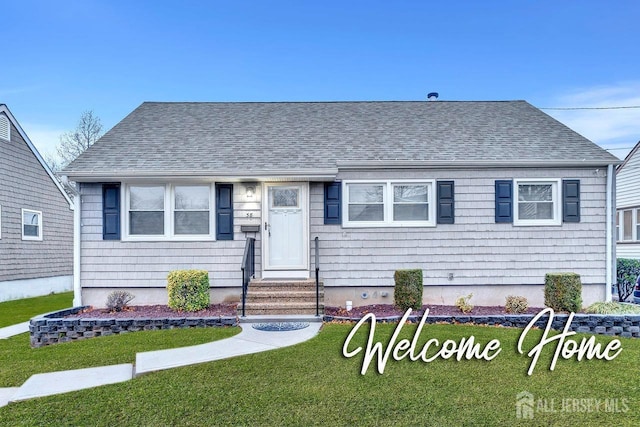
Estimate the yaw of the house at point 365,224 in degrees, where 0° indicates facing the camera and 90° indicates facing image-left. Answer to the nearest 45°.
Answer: approximately 0°

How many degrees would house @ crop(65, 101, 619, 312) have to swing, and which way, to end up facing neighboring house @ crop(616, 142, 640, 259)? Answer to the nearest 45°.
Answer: approximately 135° to its left

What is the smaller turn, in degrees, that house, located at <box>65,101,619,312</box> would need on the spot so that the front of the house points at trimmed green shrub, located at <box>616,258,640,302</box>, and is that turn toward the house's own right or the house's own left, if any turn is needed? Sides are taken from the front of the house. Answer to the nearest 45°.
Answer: approximately 135° to the house's own left

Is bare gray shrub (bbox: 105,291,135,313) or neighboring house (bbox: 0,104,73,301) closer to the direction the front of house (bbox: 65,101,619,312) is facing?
the bare gray shrub

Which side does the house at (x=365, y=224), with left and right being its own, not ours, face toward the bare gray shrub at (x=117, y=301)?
right
